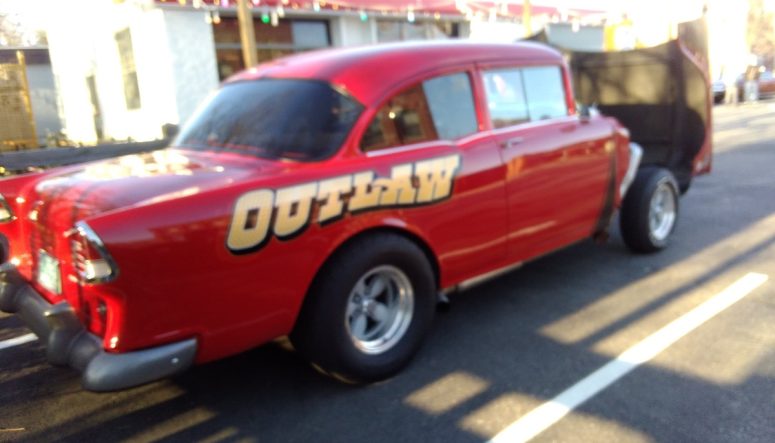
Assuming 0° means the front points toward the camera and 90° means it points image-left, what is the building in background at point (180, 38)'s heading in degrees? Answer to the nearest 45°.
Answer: approximately 315°

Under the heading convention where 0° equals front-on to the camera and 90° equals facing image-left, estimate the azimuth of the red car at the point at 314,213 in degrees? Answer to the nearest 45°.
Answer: approximately 225°

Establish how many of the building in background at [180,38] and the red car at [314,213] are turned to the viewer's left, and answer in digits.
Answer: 0

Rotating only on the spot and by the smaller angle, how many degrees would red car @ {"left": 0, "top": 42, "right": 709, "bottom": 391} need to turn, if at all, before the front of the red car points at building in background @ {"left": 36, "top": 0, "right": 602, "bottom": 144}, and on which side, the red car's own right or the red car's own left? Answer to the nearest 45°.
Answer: approximately 45° to the red car's own left

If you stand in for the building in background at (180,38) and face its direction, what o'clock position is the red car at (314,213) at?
The red car is roughly at 1 o'clock from the building in background.

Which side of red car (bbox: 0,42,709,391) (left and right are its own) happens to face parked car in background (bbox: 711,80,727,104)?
front
